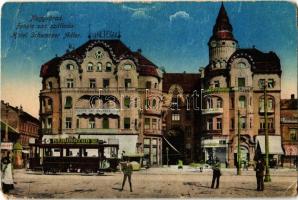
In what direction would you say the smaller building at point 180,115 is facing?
toward the camera

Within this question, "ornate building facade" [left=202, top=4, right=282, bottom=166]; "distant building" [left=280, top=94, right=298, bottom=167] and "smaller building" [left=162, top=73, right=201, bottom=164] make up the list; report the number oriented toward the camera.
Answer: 3

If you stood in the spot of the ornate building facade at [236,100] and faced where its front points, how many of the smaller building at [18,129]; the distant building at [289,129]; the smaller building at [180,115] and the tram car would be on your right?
3

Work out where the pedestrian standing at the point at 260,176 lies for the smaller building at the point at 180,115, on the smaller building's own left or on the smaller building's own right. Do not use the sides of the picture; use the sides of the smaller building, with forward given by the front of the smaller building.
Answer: on the smaller building's own left

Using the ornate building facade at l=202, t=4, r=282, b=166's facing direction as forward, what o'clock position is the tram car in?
The tram car is roughly at 3 o'clock from the ornate building facade.

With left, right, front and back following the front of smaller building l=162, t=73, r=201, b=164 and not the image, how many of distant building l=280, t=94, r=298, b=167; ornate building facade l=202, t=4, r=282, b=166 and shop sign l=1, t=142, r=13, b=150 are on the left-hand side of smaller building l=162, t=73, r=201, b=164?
2

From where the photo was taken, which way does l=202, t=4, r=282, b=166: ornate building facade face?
toward the camera

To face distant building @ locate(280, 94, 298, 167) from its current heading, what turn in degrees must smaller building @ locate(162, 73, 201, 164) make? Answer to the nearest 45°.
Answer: approximately 90° to its left

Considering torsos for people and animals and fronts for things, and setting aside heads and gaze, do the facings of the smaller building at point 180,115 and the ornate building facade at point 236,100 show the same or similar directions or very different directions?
same or similar directions
